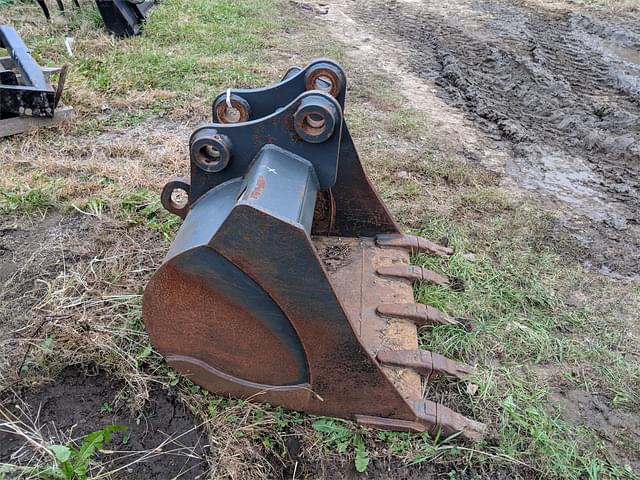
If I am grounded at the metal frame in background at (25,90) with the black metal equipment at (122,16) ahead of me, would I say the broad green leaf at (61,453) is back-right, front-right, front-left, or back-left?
back-right

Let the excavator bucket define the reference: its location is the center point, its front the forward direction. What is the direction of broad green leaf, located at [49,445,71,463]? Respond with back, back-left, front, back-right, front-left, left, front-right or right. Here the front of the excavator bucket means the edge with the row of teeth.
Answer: back-right

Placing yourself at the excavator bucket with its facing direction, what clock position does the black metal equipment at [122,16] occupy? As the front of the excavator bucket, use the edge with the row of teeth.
The black metal equipment is roughly at 8 o'clock from the excavator bucket.

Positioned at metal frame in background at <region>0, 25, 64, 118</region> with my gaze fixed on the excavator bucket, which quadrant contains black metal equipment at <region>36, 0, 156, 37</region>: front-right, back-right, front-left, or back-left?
back-left

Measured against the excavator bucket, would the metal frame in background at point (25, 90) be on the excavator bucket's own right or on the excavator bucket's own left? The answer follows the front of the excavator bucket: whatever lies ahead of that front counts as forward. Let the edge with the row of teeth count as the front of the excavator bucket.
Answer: on the excavator bucket's own left

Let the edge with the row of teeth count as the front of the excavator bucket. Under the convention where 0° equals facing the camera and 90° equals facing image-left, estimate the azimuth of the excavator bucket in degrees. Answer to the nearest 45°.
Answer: approximately 270°
